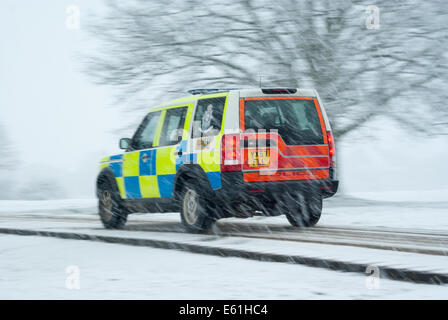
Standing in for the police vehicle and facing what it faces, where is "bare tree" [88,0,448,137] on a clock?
The bare tree is roughly at 2 o'clock from the police vehicle.

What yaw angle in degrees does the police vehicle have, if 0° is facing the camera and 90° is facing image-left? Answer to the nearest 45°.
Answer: approximately 135°
